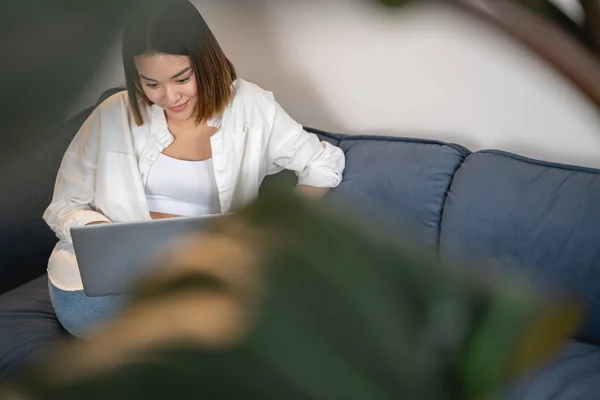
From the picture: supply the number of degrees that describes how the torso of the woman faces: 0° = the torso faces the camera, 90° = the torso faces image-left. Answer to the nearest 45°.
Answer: approximately 0°

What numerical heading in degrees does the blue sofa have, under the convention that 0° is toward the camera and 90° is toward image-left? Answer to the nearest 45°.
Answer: approximately 0°
